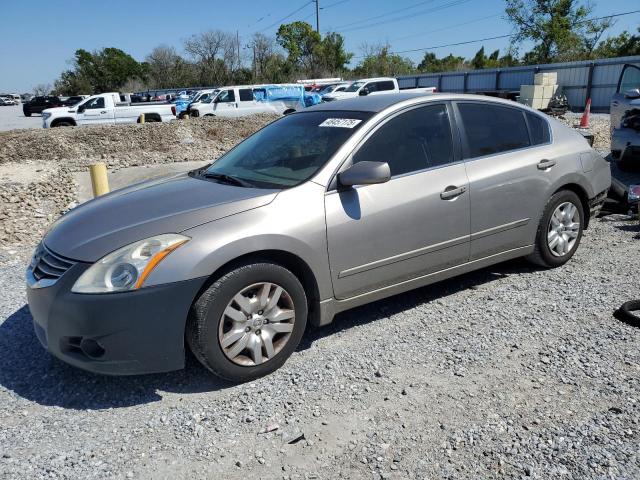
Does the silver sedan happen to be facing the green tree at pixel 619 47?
no

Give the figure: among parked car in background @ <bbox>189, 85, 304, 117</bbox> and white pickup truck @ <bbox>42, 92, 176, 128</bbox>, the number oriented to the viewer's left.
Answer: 2

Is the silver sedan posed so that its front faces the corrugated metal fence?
no

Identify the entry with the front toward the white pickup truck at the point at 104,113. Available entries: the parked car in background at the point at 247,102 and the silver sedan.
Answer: the parked car in background

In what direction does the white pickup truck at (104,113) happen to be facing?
to the viewer's left

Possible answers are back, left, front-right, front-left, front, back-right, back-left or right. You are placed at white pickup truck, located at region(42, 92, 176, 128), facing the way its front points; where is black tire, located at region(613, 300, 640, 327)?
left

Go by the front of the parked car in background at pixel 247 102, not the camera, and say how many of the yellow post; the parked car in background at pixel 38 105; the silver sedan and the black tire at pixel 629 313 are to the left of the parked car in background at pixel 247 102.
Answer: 3

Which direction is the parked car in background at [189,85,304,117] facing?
to the viewer's left

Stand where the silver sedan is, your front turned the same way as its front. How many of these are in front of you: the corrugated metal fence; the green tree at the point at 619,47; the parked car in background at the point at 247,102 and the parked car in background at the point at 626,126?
0

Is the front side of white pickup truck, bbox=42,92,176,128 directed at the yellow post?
no

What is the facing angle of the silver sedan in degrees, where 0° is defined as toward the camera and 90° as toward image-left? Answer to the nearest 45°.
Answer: approximately 45°

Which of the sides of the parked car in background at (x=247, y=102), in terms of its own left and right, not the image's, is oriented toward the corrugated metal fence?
back

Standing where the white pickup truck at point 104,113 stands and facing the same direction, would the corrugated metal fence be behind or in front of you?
behind

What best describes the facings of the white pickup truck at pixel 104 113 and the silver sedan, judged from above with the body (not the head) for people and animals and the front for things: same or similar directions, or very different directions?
same or similar directions

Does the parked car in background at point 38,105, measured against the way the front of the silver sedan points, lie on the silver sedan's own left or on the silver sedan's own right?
on the silver sedan's own right

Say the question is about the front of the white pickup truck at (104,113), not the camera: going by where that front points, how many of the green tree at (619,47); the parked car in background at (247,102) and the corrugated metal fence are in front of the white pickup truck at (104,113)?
0

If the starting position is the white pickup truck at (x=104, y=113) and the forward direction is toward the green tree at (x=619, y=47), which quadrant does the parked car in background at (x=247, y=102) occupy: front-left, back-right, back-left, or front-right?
front-right

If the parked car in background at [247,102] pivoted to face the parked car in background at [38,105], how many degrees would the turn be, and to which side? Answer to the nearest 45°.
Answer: approximately 45° to its right
